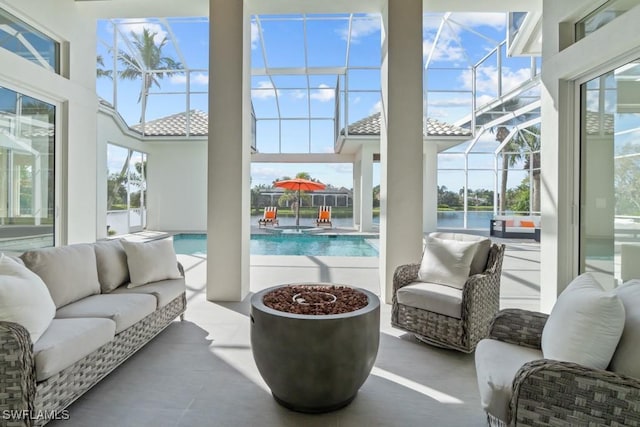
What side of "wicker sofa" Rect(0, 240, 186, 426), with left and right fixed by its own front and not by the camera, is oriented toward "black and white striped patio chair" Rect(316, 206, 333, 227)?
left

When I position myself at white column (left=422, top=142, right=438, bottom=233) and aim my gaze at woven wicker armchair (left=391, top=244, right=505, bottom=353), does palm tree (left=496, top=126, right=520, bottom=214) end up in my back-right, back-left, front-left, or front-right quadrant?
back-left

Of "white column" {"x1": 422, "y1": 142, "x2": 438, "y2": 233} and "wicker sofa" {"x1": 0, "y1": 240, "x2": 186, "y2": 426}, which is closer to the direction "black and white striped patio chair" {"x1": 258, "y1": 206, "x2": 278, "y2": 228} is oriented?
the wicker sofa

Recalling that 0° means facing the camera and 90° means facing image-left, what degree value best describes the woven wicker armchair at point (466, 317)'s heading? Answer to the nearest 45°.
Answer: approximately 45°

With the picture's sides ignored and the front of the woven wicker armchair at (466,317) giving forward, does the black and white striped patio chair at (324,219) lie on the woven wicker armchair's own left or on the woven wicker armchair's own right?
on the woven wicker armchair's own right

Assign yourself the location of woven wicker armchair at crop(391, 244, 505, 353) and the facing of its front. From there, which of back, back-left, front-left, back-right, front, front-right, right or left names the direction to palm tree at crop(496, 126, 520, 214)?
back-right

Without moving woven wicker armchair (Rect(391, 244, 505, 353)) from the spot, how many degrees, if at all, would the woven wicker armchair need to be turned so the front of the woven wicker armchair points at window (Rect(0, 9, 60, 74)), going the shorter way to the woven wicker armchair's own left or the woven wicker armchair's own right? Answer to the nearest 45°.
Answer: approximately 45° to the woven wicker armchair's own right

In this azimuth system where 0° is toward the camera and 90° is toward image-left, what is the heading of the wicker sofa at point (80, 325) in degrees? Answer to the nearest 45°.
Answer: approximately 315°

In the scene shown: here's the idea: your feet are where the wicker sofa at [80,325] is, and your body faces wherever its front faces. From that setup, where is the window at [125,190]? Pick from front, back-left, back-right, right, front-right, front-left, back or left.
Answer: back-left

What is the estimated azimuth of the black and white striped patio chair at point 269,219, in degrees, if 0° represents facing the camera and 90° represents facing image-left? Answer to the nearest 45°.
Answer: approximately 45°

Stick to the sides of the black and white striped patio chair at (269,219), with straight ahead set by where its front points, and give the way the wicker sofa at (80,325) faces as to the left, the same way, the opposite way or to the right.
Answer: to the left
